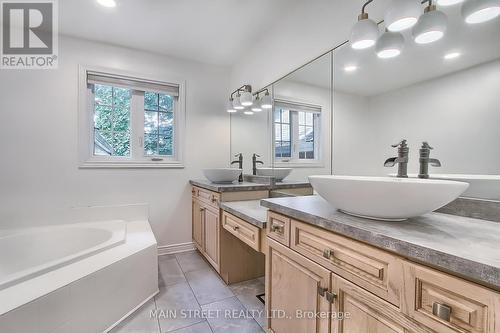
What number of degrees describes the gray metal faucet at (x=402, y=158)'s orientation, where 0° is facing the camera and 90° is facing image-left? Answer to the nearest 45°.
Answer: approximately 45°

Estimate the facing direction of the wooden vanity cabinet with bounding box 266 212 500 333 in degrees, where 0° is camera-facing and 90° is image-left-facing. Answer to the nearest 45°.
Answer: approximately 45°
